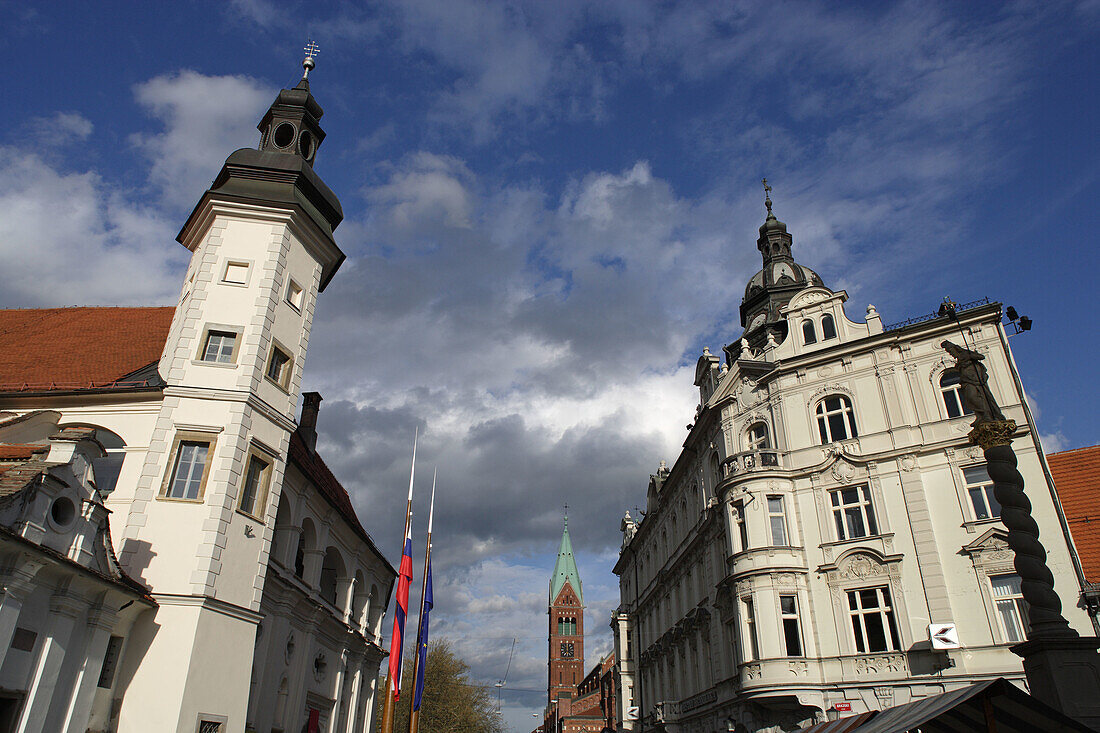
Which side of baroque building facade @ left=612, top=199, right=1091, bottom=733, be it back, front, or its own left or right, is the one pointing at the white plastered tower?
front

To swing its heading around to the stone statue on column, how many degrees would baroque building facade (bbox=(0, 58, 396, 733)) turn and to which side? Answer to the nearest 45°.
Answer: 0° — it already faces it

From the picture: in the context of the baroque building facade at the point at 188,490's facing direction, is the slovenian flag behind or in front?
in front

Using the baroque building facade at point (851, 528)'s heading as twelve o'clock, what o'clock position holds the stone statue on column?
The stone statue on column is roughly at 10 o'clock from the baroque building facade.

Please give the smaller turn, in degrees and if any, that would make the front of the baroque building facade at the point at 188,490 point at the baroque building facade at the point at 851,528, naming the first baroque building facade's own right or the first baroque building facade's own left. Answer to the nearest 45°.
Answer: approximately 45° to the first baroque building facade's own left

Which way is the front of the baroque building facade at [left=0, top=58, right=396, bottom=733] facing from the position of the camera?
facing the viewer and to the right of the viewer

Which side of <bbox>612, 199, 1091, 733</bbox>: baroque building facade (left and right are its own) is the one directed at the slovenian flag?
front

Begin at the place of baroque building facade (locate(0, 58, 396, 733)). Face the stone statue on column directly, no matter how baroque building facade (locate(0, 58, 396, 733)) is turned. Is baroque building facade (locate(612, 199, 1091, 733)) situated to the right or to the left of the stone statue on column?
left

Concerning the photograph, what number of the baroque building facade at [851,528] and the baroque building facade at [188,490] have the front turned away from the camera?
0

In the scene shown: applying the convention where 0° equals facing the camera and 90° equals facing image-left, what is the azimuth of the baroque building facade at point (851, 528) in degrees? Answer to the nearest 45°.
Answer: approximately 45°
